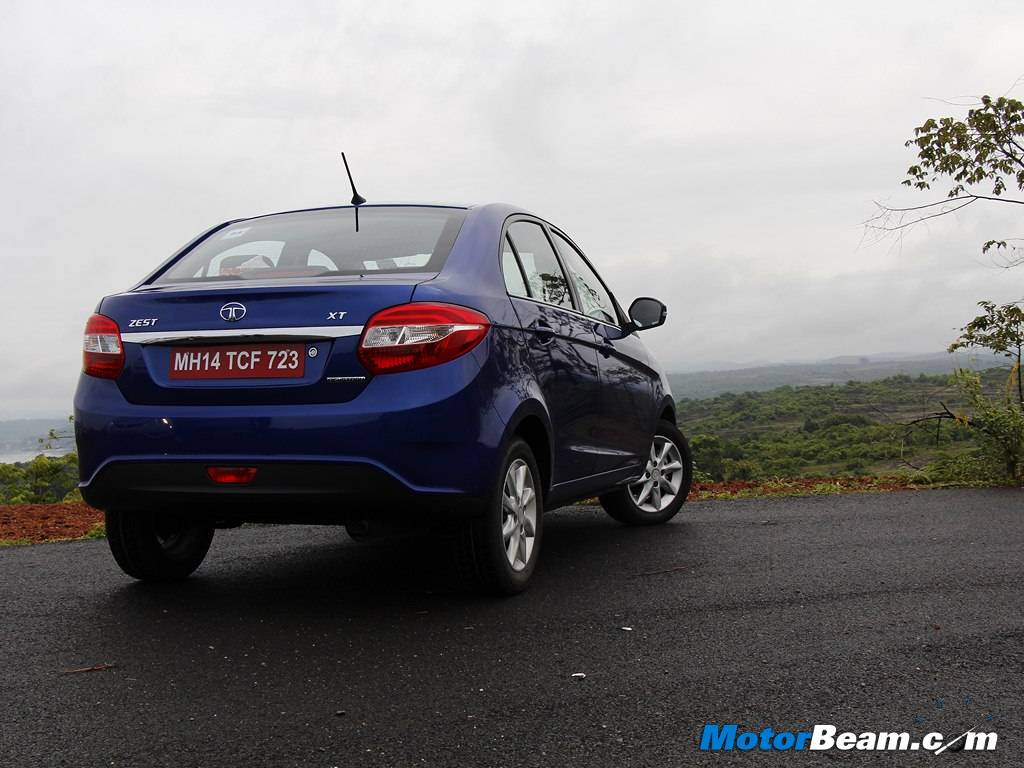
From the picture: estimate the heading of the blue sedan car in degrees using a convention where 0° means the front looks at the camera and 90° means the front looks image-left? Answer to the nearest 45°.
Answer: approximately 225°
